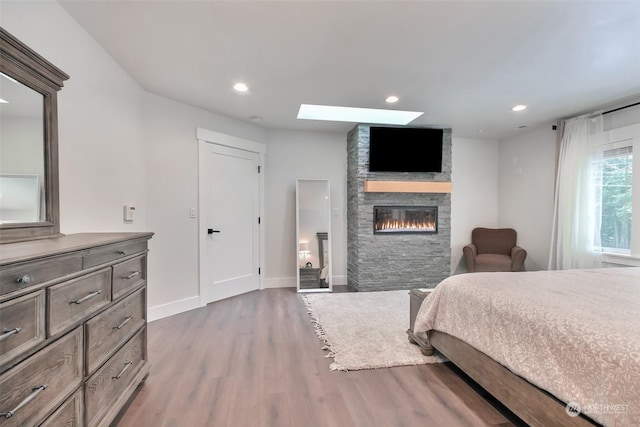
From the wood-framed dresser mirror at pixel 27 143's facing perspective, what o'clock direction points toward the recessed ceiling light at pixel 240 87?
The recessed ceiling light is roughly at 10 o'clock from the wood-framed dresser mirror.

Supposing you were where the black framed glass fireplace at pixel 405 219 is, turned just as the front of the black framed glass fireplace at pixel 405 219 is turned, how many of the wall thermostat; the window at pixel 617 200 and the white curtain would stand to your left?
2

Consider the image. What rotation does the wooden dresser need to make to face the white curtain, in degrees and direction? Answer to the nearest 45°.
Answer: approximately 45° to its left

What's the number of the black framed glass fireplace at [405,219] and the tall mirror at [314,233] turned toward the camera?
2

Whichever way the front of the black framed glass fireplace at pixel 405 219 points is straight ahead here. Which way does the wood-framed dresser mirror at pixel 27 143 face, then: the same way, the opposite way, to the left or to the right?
to the left

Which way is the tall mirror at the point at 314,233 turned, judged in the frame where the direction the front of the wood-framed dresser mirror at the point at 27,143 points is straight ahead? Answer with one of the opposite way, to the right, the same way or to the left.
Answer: to the right

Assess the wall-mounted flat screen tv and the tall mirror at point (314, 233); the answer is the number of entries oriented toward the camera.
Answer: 2

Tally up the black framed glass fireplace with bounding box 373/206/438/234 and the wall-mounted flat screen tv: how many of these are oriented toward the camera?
2

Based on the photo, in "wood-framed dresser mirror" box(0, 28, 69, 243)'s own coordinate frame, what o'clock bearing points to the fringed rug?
The fringed rug is roughly at 11 o'clock from the wood-framed dresser mirror.

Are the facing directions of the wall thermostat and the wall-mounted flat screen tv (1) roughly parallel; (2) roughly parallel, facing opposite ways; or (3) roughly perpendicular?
roughly perpendicular

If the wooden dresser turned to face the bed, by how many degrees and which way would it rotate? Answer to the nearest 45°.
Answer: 0° — it already faces it

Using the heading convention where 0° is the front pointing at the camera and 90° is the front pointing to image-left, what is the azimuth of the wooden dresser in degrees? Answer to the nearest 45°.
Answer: approximately 315°

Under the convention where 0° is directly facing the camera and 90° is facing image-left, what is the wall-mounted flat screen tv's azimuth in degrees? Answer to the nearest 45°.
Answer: approximately 0°

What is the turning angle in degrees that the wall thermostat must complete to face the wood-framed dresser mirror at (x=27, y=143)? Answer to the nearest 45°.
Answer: approximately 45° to its right

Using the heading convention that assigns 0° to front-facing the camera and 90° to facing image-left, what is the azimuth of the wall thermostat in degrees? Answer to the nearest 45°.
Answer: approximately 315°
